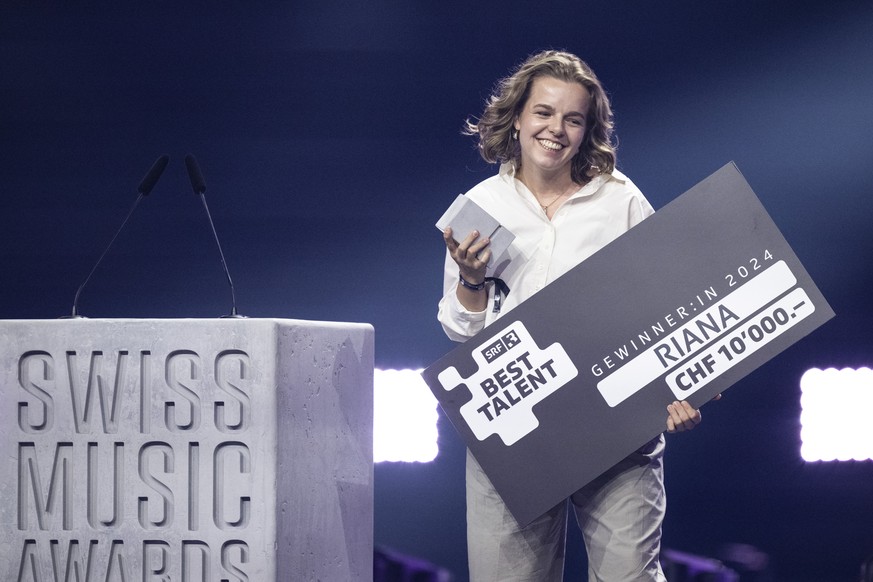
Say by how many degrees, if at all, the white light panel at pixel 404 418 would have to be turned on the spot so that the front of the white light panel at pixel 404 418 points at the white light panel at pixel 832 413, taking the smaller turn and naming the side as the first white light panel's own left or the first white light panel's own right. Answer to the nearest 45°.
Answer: approximately 90° to the first white light panel's own left

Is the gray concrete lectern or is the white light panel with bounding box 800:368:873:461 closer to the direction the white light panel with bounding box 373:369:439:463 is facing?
the gray concrete lectern

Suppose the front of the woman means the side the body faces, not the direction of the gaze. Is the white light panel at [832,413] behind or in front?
behind

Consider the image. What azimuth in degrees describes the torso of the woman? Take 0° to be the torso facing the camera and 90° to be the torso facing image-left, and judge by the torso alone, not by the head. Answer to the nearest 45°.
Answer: approximately 0°

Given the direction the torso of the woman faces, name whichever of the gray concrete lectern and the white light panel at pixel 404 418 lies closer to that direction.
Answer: the gray concrete lectern

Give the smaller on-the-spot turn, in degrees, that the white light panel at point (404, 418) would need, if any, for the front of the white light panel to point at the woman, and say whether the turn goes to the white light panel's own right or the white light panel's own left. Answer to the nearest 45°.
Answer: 0° — it already faces them

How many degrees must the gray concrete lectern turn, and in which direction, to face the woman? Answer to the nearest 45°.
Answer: approximately 90° to its left
